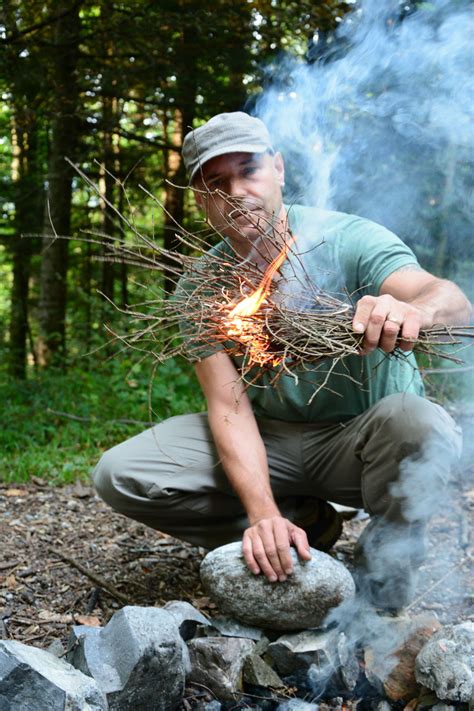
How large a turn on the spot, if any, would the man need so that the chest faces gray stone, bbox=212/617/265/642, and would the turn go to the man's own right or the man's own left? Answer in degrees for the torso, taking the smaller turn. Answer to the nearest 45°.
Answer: approximately 45° to the man's own right

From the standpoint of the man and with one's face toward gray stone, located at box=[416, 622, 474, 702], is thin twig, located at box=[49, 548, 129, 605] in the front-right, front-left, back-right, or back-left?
back-right

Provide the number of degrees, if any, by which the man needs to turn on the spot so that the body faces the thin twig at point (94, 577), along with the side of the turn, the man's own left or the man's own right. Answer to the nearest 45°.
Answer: approximately 90° to the man's own right

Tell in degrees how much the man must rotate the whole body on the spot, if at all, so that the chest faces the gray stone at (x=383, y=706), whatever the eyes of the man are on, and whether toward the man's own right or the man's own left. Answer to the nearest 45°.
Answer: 0° — they already face it

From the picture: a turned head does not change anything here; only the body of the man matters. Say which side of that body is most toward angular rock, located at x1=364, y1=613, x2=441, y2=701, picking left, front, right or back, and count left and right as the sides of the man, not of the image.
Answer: front

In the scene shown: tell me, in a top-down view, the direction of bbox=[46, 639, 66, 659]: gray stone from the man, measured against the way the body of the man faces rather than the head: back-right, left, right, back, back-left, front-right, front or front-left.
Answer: front-right

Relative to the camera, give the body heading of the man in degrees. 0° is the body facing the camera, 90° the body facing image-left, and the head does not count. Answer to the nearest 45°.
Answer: approximately 0°

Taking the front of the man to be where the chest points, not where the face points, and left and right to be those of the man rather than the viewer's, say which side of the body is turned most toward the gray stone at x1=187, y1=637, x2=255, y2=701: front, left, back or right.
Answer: front

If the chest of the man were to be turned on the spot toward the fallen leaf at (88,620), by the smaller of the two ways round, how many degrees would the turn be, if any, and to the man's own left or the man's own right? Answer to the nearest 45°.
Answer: approximately 90° to the man's own right

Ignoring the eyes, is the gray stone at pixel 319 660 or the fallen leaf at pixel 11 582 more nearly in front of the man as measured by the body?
the gray stone

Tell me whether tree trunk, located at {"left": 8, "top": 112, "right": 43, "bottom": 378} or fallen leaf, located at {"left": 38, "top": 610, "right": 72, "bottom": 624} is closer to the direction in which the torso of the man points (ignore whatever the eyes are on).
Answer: the fallen leaf

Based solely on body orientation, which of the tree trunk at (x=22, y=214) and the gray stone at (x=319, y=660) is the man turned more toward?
the gray stone

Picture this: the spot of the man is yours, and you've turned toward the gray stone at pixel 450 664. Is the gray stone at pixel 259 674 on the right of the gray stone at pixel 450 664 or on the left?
right

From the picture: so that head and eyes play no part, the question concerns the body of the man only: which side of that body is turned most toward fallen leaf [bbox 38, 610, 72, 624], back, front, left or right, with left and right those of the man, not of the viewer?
right

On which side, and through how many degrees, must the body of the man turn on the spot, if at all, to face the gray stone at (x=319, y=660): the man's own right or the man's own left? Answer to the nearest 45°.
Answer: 0° — they already face it

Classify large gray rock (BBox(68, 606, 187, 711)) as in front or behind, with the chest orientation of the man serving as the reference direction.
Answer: in front
